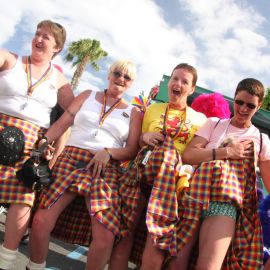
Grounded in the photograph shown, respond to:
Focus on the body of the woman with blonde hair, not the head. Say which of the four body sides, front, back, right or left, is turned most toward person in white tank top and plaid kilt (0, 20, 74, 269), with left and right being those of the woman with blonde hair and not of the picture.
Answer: right

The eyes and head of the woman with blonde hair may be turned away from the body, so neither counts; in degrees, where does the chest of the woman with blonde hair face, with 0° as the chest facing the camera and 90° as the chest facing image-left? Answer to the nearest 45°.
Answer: approximately 0°

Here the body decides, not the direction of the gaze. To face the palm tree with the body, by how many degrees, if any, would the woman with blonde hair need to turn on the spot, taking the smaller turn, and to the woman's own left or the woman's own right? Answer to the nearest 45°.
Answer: approximately 180°
